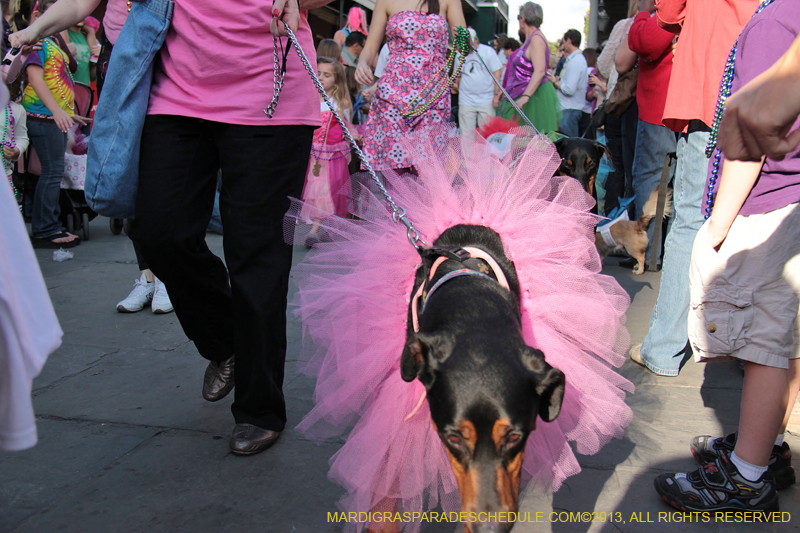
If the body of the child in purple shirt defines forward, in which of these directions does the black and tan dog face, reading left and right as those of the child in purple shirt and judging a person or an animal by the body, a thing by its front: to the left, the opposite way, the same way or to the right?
to the left

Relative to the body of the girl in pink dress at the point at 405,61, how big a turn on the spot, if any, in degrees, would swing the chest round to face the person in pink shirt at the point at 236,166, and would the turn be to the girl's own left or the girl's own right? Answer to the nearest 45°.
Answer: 0° — they already face them

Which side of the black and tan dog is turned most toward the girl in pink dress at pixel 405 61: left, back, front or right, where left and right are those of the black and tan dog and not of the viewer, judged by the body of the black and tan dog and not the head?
back

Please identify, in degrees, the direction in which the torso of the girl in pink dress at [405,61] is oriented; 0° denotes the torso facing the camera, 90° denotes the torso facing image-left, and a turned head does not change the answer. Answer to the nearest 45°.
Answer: approximately 0°

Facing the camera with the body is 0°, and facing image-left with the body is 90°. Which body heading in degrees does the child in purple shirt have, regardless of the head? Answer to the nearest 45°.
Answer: approximately 90°

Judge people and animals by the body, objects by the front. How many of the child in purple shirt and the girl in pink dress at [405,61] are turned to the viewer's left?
1

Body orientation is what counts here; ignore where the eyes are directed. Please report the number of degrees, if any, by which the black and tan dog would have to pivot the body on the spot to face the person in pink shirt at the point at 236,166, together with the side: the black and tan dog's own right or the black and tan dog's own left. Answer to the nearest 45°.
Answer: approximately 135° to the black and tan dog's own right

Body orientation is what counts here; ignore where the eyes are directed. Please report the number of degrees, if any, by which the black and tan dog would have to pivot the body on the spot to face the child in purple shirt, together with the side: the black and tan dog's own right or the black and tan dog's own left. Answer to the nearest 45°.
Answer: approximately 135° to the black and tan dog's own left
